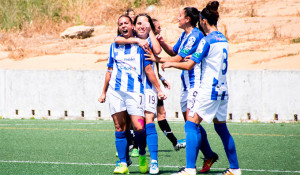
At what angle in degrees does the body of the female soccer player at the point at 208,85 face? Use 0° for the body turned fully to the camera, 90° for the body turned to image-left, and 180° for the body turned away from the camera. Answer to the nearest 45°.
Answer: approximately 135°

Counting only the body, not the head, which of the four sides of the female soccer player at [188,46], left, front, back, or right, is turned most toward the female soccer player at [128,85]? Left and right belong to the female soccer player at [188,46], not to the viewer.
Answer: front

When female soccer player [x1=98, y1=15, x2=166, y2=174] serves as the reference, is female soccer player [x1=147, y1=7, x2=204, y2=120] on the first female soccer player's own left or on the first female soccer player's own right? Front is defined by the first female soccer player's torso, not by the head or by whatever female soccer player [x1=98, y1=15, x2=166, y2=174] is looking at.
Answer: on the first female soccer player's own left

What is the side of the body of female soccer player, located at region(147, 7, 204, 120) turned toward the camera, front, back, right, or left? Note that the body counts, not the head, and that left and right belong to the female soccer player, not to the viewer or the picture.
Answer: left

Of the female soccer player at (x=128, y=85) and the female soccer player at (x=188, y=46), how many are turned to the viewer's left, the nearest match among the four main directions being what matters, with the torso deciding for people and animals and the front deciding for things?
1

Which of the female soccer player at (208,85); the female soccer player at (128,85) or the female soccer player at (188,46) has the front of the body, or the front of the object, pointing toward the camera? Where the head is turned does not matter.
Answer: the female soccer player at (128,85)

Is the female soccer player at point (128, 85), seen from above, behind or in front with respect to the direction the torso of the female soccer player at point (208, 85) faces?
in front

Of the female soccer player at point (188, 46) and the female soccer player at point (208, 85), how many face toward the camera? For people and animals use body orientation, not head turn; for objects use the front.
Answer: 0

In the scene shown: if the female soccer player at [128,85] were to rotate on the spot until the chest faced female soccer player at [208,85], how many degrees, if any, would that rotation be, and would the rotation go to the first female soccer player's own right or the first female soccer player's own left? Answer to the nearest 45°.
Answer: approximately 45° to the first female soccer player's own left

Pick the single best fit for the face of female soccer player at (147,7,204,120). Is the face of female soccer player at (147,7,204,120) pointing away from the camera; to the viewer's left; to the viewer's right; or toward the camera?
to the viewer's left

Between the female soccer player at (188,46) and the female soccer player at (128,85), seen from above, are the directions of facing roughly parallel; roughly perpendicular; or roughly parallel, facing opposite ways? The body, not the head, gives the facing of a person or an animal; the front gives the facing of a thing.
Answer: roughly perpendicular

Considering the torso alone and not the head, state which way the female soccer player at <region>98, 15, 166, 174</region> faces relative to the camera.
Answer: toward the camera
